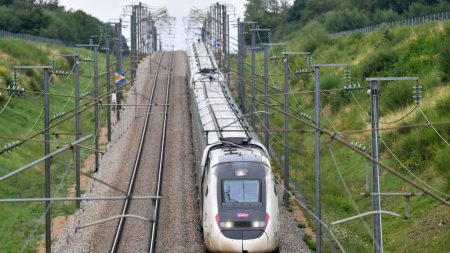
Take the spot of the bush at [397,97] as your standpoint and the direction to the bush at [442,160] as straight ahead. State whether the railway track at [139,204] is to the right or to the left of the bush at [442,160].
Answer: right

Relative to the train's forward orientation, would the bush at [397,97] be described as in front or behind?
behind

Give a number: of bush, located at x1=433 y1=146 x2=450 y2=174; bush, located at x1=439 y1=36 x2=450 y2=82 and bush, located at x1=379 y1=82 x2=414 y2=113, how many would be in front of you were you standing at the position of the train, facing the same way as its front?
0

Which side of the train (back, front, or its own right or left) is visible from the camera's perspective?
front

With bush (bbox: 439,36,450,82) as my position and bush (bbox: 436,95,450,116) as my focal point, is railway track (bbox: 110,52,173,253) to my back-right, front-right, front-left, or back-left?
front-right

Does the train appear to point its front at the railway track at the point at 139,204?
no

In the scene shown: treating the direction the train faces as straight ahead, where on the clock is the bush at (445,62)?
The bush is roughly at 7 o'clock from the train.
